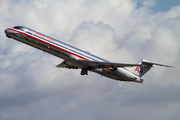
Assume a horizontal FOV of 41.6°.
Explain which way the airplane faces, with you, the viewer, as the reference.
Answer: facing the viewer and to the left of the viewer
